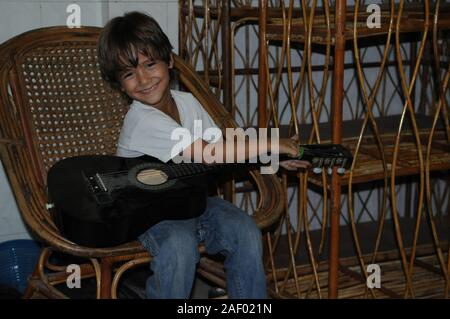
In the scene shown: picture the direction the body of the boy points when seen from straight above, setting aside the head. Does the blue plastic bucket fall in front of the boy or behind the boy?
behind

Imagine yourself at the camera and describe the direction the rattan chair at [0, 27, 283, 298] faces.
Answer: facing the viewer and to the right of the viewer

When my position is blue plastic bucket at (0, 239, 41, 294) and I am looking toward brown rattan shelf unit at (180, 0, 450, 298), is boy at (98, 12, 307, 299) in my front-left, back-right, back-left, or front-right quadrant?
front-right

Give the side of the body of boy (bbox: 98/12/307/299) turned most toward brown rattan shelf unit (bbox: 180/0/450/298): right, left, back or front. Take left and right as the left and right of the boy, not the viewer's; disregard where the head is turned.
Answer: left
